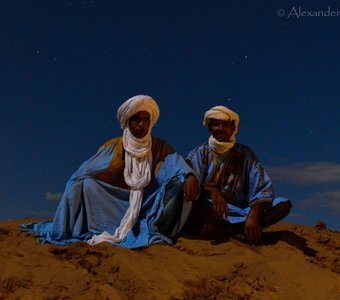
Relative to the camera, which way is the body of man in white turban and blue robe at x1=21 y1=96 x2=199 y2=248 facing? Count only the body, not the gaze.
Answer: toward the camera

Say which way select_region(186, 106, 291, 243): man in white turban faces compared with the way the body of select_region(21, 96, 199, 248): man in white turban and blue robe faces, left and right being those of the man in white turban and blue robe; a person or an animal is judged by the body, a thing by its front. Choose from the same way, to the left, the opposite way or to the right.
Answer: the same way

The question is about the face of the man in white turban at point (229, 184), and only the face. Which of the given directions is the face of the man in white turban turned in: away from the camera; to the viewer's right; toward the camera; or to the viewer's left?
toward the camera

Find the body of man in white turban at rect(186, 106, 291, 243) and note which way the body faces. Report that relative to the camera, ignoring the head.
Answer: toward the camera

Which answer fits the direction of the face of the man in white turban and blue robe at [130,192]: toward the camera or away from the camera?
toward the camera

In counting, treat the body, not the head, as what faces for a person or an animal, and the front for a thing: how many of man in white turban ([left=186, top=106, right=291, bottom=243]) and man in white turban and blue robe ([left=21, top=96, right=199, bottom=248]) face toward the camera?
2
